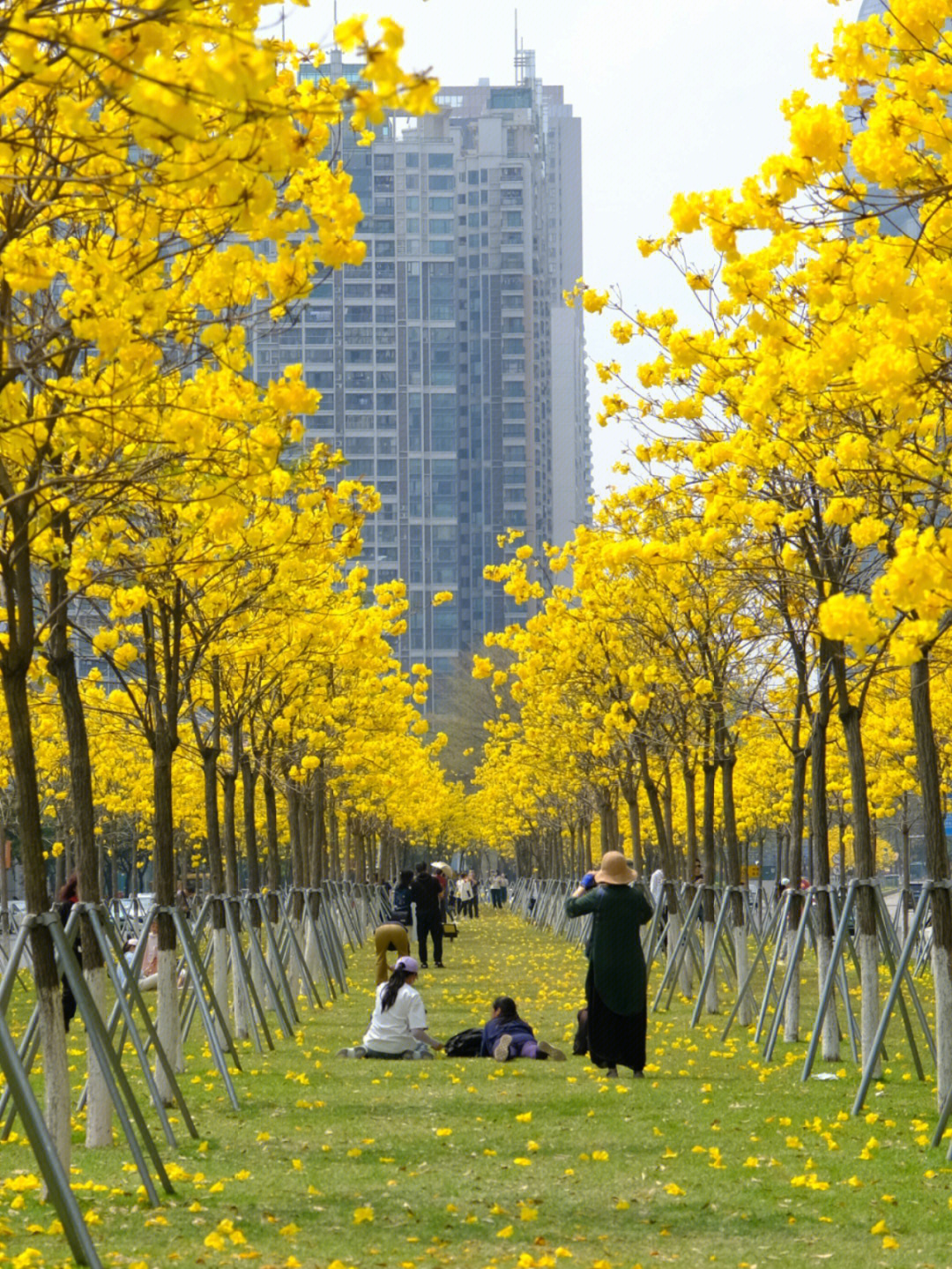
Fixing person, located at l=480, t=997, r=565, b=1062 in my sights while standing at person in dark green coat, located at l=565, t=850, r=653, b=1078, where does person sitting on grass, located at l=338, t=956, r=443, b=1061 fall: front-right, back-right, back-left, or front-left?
front-left

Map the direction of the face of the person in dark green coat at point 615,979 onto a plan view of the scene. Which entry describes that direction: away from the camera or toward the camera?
away from the camera

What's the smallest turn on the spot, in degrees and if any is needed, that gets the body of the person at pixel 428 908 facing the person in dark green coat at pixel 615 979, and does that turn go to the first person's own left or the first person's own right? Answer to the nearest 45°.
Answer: approximately 180°

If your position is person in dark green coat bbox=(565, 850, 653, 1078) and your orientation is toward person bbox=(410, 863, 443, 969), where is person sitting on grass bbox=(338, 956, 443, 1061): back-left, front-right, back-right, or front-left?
front-left

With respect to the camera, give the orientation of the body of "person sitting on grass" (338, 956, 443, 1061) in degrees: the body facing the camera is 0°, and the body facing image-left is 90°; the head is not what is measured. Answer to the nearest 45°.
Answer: approximately 225°

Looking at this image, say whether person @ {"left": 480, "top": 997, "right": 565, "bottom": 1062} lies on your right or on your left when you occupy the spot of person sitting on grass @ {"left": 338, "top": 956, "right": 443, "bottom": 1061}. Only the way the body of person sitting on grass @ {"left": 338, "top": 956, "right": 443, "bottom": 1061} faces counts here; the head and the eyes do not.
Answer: on your right

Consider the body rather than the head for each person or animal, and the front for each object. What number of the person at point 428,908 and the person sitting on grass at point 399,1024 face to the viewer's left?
0

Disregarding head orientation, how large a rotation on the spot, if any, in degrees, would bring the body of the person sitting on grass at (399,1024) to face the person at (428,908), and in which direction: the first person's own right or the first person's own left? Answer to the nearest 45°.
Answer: approximately 45° to the first person's own left

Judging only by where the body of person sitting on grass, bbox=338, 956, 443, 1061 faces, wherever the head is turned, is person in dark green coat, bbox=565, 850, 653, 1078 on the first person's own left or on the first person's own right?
on the first person's own right
